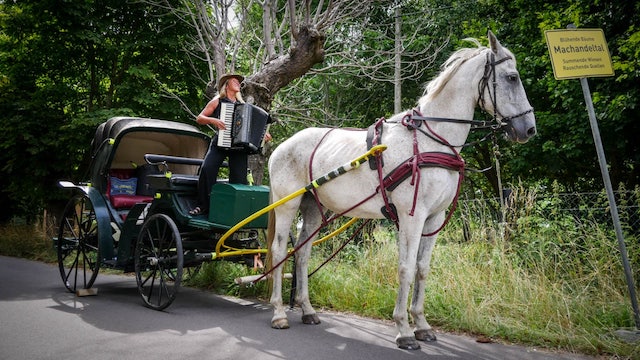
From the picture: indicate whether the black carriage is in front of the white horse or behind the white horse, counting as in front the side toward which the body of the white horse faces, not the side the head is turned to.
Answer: behind

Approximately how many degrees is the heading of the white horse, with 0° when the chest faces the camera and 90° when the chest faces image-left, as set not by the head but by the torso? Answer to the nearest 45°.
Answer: approximately 315°

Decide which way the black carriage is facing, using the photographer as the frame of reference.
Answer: facing the viewer and to the right of the viewer

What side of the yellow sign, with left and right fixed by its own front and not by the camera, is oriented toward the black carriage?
right

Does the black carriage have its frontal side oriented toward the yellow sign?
yes

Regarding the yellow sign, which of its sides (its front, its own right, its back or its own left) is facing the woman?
right

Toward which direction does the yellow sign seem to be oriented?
toward the camera

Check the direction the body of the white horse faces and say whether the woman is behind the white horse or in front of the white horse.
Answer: behind

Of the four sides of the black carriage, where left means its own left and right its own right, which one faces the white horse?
front

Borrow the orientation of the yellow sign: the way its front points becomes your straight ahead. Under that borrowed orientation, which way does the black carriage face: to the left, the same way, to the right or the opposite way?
to the left
